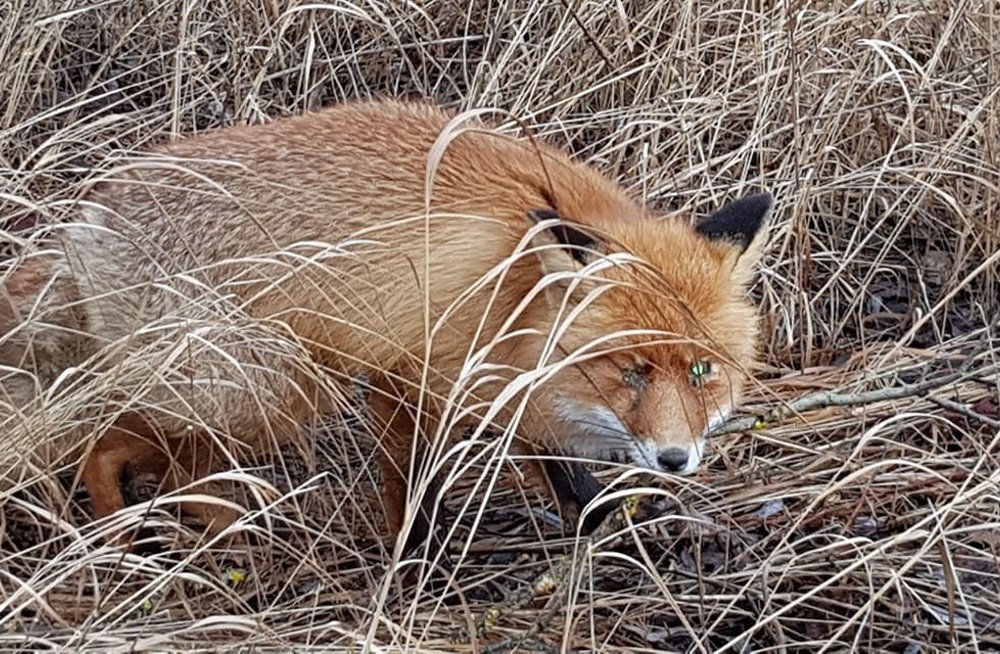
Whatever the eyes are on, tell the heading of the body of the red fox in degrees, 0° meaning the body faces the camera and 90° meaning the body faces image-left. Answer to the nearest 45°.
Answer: approximately 315°
